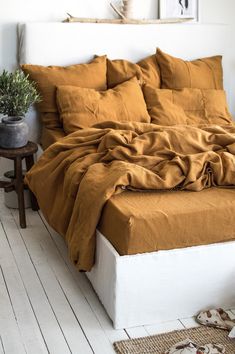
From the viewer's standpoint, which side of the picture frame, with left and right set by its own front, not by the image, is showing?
front

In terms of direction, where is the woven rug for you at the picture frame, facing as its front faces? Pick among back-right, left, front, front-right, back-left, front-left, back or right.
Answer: front

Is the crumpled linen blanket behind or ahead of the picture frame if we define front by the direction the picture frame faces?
ahead

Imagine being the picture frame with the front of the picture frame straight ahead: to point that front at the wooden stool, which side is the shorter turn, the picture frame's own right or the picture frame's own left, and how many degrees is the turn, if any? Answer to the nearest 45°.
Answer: approximately 45° to the picture frame's own right

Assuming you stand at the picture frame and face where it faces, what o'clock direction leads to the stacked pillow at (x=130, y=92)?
The stacked pillow is roughly at 1 o'clock from the picture frame.

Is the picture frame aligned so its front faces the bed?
yes

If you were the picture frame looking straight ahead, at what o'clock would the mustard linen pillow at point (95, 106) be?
The mustard linen pillow is roughly at 1 o'clock from the picture frame.

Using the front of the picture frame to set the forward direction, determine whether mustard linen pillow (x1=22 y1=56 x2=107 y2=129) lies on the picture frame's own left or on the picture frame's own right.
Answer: on the picture frame's own right

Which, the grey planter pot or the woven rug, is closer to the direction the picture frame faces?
the woven rug

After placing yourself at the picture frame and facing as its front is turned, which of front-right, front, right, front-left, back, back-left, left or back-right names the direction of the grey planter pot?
front-right

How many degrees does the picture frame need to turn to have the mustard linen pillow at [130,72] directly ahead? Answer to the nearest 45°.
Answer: approximately 45° to its right
